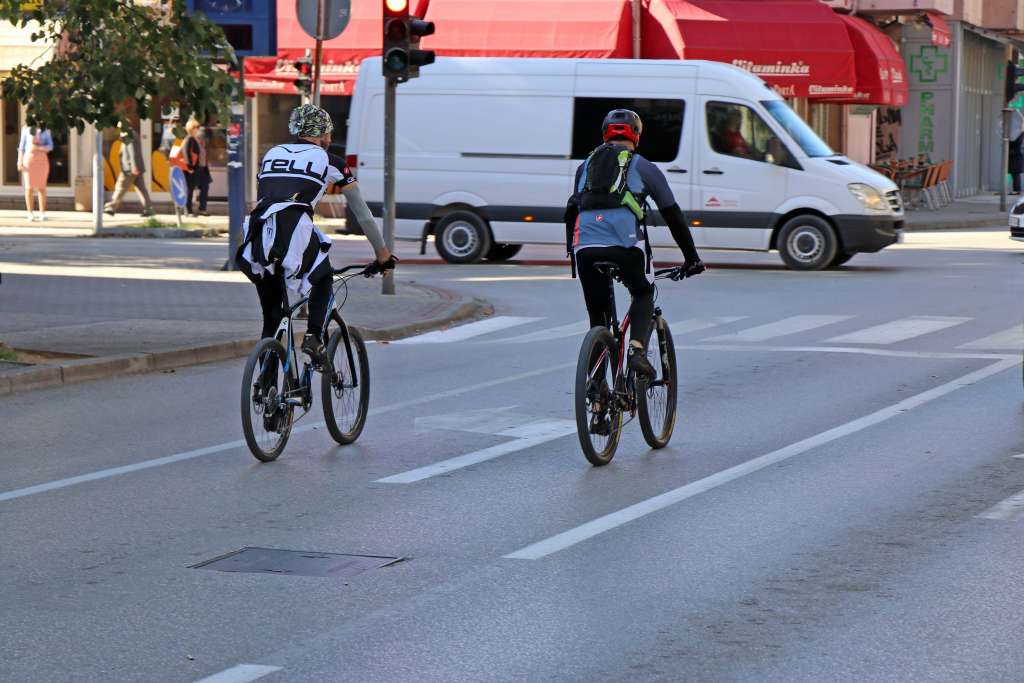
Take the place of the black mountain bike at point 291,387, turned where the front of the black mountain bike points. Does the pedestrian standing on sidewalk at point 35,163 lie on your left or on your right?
on your left

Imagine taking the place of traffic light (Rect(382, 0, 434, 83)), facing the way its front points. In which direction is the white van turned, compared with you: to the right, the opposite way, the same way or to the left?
to the left

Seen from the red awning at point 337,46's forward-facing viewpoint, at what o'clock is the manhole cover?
The manhole cover is roughly at 12 o'clock from the red awning.

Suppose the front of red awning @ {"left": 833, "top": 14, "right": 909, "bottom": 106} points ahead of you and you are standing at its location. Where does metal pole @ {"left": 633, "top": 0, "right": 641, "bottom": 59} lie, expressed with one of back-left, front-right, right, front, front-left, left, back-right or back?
right

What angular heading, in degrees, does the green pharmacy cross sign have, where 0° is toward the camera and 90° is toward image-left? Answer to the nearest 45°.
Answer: approximately 0°

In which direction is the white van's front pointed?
to the viewer's right

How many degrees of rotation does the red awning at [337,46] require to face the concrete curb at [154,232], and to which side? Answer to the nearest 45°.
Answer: approximately 45° to its right

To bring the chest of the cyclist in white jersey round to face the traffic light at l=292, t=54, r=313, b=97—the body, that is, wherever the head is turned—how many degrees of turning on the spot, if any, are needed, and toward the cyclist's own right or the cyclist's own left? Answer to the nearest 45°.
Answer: approximately 45° to the cyclist's own left

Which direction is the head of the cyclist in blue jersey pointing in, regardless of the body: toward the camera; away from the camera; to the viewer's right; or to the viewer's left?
away from the camera

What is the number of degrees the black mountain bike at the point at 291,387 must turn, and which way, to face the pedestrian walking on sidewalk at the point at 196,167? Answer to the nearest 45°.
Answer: approximately 45° to its left
